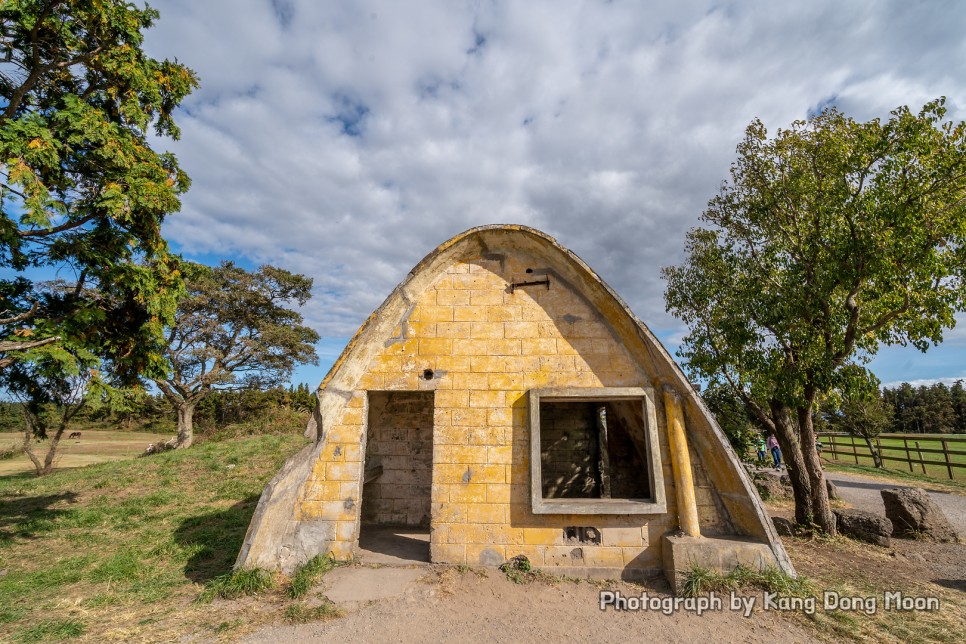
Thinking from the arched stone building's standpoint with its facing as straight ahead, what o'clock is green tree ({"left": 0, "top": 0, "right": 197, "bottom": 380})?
The green tree is roughly at 3 o'clock from the arched stone building.

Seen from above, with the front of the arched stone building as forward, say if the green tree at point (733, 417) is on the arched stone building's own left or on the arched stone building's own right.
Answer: on the arched stone building's own left

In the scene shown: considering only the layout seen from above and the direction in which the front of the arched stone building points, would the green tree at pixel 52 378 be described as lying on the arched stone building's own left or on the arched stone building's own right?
on the arched stone building's own right

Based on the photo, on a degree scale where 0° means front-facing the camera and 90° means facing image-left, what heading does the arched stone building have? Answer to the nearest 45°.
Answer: approximately 0°

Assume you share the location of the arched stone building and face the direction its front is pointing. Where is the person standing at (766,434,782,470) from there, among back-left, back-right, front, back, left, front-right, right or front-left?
back-left

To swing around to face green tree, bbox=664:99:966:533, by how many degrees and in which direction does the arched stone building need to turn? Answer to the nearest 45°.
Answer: approximately 90° to its left

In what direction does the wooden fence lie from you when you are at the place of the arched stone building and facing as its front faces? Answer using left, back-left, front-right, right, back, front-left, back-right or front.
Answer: back-left

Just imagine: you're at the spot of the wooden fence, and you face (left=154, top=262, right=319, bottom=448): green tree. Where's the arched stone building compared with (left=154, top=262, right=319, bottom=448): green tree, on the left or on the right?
left
